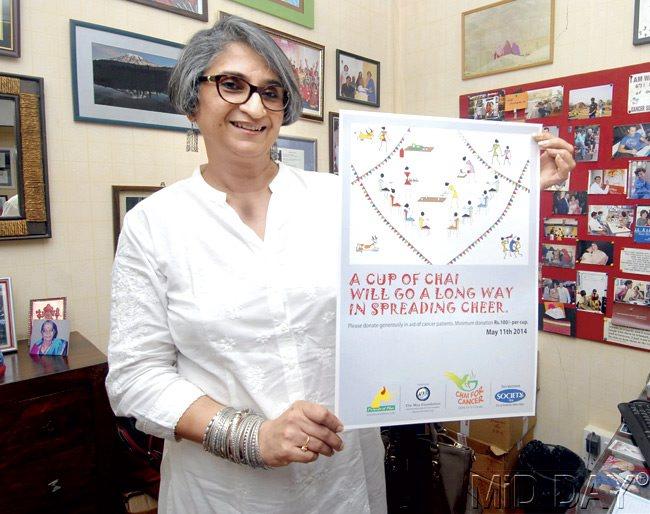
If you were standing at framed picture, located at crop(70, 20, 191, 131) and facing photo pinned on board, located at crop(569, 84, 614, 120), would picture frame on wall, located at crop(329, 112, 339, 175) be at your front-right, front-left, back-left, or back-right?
front-left

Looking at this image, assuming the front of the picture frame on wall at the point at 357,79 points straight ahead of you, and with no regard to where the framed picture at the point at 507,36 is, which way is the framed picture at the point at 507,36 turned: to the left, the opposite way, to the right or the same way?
to the right

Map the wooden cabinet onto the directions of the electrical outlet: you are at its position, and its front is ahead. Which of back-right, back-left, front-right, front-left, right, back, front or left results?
front

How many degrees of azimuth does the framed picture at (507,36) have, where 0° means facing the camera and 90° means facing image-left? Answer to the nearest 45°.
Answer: approximately 45°

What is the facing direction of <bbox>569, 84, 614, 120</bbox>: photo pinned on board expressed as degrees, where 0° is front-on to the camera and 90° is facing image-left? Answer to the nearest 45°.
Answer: approximately 45°

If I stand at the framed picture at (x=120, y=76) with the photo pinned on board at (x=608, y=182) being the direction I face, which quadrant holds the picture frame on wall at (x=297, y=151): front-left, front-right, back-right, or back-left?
front-left

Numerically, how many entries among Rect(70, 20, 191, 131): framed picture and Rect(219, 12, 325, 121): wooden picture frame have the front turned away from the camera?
0

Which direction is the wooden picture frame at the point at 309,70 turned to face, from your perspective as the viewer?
facing the viewer and to the right of the viewer

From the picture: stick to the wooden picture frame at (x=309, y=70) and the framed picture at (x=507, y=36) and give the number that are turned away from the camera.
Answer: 0

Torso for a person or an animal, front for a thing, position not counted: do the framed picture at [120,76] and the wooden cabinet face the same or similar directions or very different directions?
same or similar directions

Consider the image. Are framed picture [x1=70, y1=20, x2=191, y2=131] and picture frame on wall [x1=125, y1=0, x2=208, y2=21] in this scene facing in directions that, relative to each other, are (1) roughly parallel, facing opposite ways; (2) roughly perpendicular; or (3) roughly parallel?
roughly parallel

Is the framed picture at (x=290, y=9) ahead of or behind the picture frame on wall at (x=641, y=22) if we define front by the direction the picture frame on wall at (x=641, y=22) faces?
ahead

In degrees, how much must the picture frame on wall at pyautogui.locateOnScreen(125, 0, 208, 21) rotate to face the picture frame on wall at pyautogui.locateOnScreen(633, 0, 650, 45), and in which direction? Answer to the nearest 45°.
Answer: approximately 45° to its left

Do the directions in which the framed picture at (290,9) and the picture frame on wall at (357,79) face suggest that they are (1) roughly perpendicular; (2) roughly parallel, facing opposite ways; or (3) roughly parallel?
roughly parallel

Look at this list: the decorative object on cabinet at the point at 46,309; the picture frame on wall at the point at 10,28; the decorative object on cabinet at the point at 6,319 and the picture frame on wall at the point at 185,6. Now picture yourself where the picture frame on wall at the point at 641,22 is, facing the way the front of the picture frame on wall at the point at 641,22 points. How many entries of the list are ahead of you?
4
